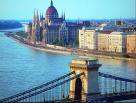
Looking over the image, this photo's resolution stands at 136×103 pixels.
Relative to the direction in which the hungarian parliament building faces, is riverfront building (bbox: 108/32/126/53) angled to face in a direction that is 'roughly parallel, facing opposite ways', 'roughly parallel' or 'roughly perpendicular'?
roughly parallel

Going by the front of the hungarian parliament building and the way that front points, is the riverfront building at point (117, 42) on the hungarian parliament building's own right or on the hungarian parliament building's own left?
on the hungarian parliament building's own left

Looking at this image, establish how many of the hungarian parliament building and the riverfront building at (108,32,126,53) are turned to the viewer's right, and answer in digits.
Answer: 0

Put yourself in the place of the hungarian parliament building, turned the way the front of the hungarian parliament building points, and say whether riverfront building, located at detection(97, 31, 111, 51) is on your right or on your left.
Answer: on your left

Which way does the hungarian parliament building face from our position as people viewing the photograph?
facing the viewer and to the left of the viewer

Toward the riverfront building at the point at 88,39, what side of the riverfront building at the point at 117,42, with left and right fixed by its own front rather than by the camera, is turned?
right
